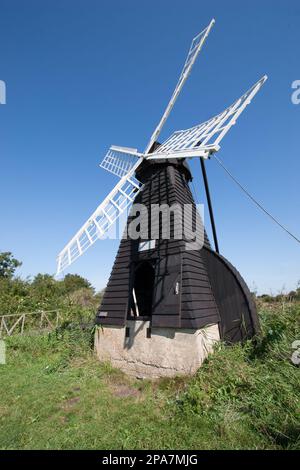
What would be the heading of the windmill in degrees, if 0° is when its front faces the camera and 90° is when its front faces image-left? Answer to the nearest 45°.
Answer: approximately 45°

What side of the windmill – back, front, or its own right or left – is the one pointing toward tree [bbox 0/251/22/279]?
right

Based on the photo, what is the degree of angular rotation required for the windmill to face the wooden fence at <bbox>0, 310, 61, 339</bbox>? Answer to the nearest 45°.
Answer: approximately 90° to its right
